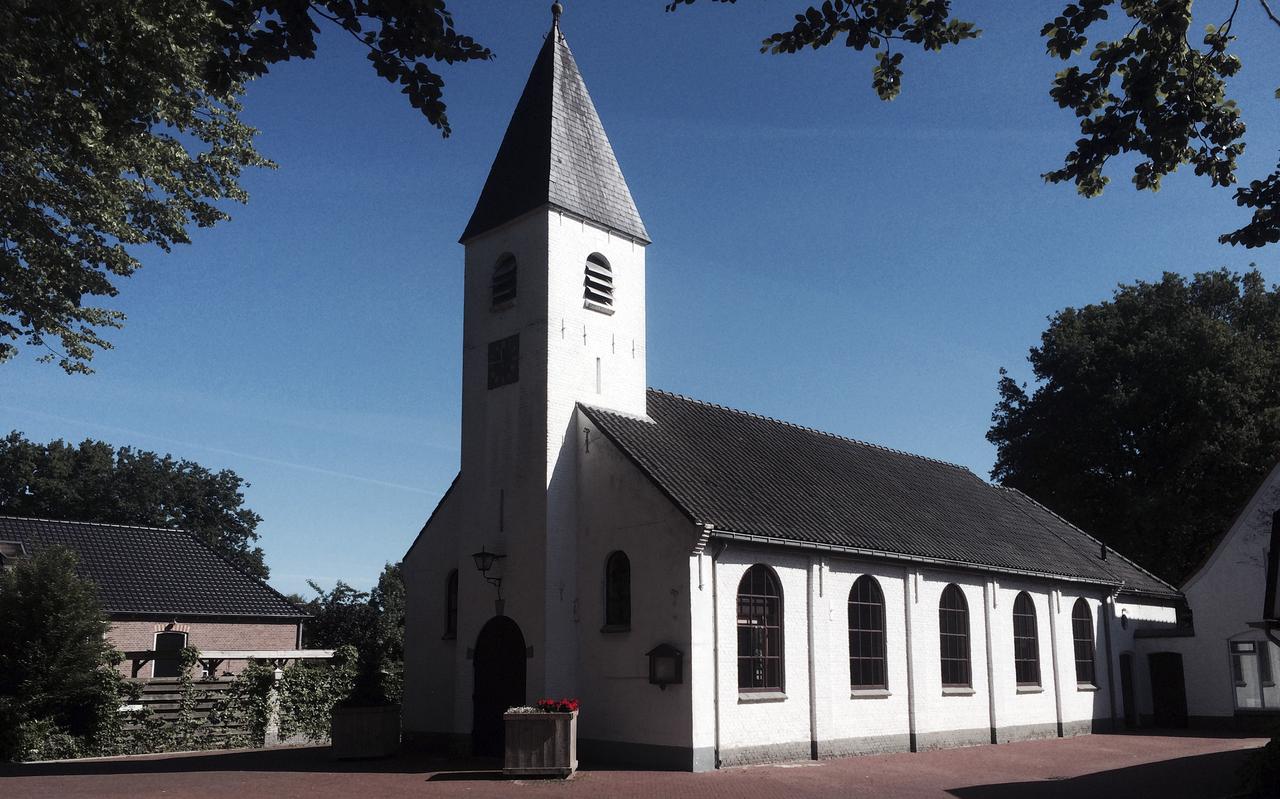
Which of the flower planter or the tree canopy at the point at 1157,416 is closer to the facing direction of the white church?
the flower planter

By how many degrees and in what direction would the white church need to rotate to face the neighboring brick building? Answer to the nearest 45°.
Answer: approximately 90° to its right

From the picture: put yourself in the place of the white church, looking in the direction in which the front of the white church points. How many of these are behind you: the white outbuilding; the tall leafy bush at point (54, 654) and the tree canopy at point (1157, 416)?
2

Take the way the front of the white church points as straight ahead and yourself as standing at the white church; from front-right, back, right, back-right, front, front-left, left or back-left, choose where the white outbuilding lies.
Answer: back

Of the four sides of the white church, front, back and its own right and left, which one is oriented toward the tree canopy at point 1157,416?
back

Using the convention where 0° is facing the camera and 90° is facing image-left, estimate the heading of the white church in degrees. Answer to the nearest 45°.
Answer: approximately 45°

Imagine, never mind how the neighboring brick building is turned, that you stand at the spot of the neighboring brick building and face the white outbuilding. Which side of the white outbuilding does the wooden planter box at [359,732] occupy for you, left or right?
right

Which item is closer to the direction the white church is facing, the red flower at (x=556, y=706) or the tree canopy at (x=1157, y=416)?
the red flower

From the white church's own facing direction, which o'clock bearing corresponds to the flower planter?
The flower planter is roughly at 11 o'clock from the white church.

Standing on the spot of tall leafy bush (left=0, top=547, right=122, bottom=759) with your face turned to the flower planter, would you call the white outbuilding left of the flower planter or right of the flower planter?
left

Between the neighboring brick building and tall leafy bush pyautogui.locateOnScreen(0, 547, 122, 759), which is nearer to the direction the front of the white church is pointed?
the tall leafy bush
